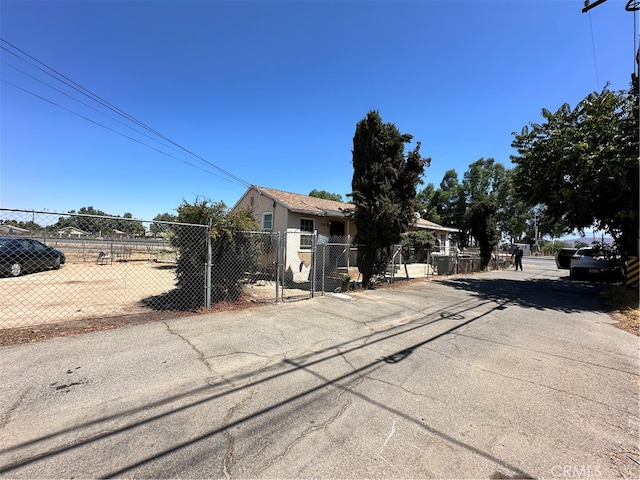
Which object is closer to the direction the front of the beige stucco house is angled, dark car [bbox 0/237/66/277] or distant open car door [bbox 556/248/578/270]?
the distant open car door

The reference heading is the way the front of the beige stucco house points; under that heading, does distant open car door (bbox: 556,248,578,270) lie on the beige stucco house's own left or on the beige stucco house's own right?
on the beige stucco house's own left

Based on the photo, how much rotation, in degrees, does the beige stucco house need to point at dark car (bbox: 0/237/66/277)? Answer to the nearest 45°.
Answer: approximately 135° to its right

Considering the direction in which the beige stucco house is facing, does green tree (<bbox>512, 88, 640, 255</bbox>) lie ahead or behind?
ahead

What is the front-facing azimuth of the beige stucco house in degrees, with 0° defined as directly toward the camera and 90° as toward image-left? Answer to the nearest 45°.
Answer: approximately 315°

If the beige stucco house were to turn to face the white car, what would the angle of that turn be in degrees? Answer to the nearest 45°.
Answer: approximately 45° to its left

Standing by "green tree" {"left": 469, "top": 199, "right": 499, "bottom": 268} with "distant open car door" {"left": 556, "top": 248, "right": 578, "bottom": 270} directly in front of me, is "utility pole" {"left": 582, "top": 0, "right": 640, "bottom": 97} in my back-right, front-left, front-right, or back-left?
back-right

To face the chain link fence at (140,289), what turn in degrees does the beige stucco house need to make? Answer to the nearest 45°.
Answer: approximately 90° to its right

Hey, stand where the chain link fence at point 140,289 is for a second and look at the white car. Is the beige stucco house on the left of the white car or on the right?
left

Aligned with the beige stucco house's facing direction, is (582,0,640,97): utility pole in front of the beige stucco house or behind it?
in front
